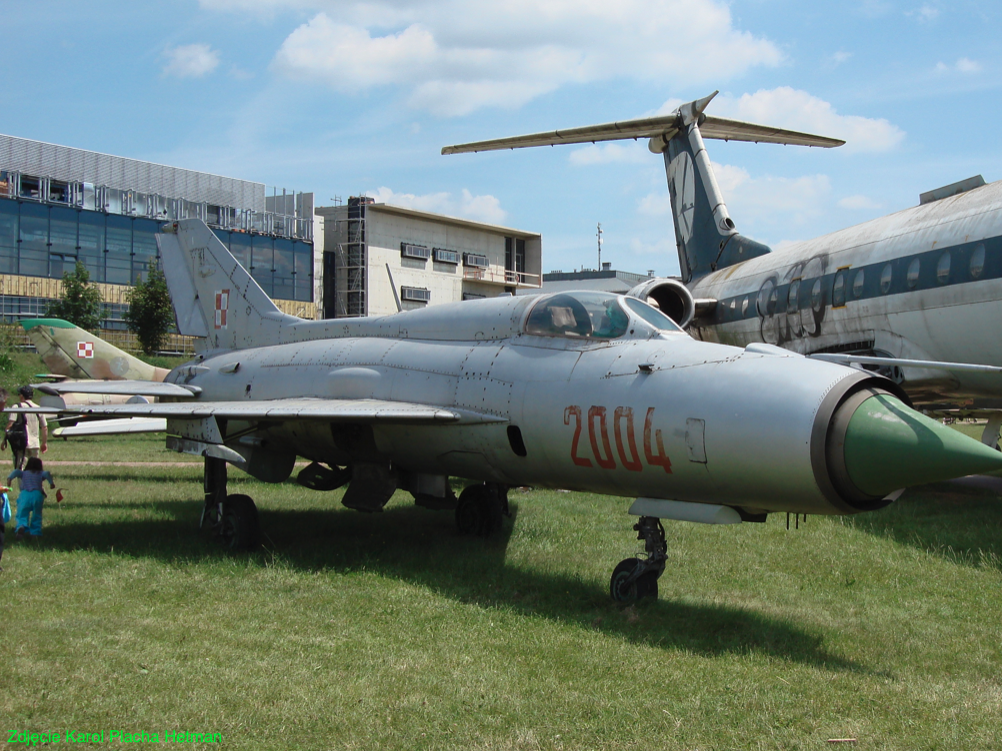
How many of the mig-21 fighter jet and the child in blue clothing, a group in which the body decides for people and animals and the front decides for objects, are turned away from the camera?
1

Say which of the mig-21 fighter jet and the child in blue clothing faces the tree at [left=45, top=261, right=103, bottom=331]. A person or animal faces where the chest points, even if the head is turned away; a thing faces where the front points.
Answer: the child in blue clothing

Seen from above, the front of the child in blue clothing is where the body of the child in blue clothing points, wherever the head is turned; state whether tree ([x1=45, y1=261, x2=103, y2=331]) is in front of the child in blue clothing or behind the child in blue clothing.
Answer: in front

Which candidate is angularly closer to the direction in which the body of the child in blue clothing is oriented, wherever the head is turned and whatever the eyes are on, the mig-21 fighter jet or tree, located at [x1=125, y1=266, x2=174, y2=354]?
the tree

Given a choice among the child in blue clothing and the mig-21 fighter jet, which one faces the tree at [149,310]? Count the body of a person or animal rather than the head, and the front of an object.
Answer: the child in blue clothing

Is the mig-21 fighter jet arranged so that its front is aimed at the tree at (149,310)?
no

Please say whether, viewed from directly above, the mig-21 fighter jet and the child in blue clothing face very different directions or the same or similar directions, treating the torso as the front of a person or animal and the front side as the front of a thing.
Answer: very different directions

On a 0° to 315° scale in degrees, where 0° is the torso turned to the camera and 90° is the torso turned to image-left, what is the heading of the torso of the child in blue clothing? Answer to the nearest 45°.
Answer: approximately 180°

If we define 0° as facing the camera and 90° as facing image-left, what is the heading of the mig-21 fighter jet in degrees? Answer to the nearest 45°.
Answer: approximately 315°

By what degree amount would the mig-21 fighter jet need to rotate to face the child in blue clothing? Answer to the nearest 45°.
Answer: approximately 135° to its right

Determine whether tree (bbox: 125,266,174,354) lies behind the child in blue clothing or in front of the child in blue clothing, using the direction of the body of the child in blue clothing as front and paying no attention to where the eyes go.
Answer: in front
